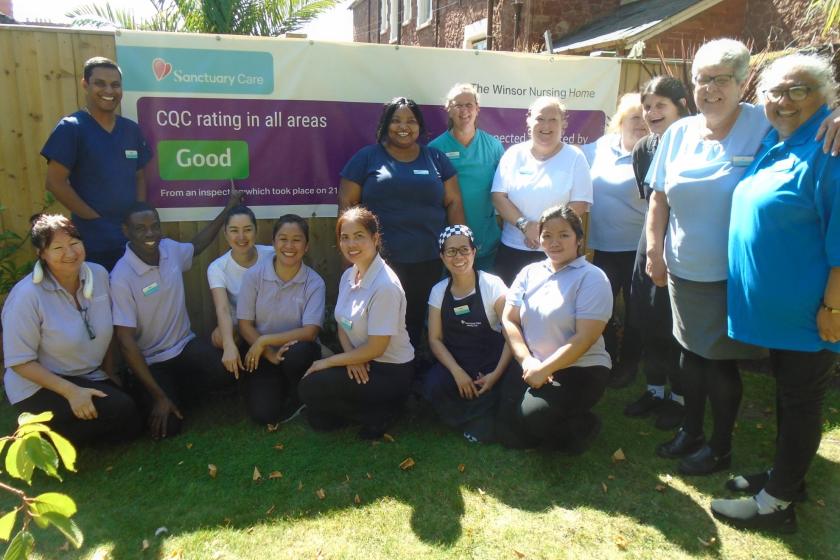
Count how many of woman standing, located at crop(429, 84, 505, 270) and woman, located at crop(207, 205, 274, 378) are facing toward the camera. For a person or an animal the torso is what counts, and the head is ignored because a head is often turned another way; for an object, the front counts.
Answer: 2

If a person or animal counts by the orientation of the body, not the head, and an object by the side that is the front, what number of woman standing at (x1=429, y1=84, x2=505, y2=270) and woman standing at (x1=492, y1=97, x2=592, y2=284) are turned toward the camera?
2

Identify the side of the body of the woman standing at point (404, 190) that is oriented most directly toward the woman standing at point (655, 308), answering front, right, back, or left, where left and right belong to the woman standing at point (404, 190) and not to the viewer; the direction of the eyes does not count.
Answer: left

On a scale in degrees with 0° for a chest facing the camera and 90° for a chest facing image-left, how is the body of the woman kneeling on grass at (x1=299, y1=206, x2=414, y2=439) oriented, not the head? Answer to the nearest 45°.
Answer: approximately 45°

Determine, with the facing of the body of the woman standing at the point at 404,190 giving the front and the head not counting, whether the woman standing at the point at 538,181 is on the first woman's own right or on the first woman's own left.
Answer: on the first woman's own left

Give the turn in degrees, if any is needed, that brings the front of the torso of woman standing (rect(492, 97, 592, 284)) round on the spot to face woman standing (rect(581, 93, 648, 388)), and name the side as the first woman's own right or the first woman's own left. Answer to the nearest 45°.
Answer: approximately 135° to the first woman's own left

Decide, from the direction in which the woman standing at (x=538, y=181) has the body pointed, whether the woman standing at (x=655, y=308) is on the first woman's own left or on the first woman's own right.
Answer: on the first woman's own left
